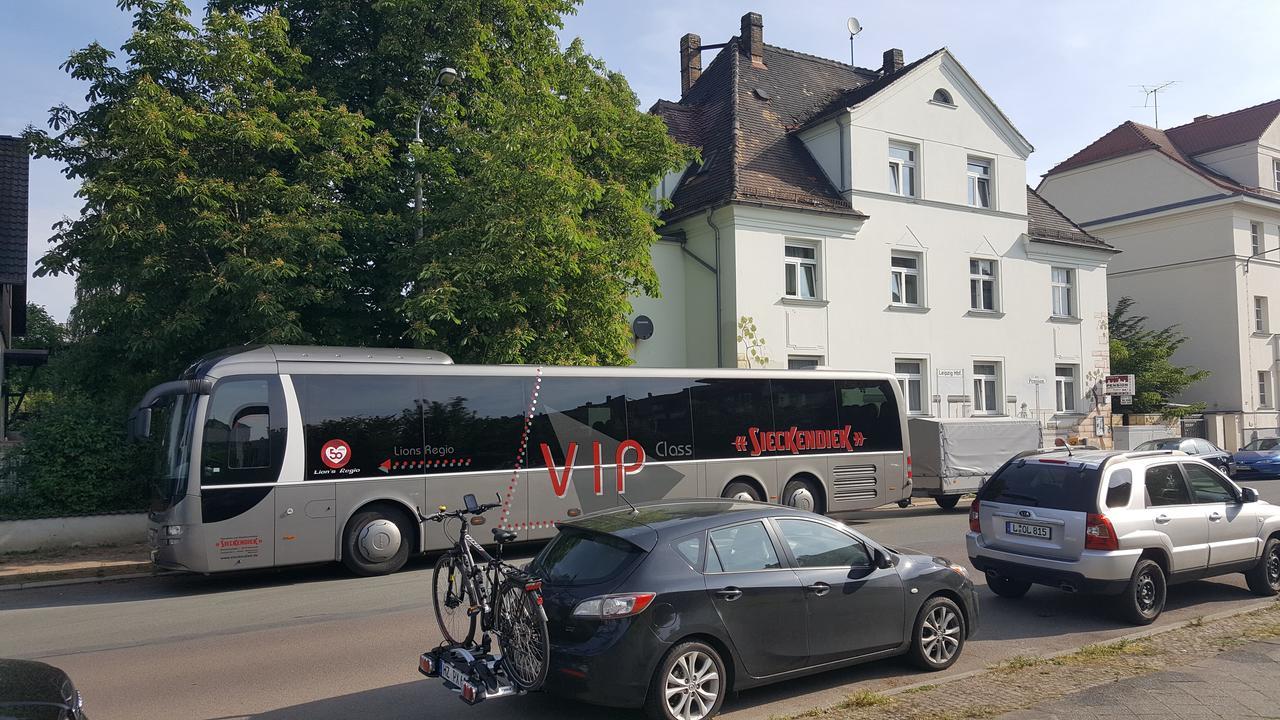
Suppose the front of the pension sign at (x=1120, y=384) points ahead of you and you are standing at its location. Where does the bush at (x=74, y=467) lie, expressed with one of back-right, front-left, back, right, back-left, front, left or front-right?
front-right

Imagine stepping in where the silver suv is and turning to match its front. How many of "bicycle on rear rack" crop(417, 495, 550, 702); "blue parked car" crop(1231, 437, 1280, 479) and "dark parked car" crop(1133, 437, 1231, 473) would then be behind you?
1

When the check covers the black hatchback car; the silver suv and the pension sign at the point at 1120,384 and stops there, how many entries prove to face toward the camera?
1

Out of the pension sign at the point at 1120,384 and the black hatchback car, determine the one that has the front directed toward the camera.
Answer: the pension sign

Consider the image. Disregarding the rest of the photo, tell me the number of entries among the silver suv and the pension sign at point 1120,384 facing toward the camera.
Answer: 1

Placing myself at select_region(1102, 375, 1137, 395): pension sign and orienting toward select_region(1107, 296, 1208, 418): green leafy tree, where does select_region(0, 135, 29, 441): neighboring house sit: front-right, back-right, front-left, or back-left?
back-left

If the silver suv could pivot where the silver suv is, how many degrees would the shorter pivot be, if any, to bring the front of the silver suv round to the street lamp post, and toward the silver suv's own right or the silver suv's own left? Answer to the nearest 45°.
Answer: approximately 135° to the silver suv's own left

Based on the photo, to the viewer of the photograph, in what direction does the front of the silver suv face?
facing away from the viewer and to the right of the viewer

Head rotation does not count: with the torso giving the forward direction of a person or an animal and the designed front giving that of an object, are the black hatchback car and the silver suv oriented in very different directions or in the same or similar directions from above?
same or similar directions

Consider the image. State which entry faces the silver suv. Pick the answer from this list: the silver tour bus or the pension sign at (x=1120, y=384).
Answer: the pension sign

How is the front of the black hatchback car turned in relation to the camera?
facing away from the viewer and to the right of the viewer

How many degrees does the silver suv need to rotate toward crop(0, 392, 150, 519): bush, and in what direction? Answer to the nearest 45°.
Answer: approximately 135° to its left

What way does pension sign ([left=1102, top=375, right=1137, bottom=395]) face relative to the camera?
toward the camera

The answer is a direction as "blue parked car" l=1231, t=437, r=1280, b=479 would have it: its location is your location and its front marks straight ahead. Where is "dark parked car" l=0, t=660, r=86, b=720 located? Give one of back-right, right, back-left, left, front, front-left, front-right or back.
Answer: front-left

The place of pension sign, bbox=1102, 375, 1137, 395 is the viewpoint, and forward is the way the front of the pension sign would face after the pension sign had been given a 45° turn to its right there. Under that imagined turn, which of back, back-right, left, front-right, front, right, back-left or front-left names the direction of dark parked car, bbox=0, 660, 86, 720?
front-left

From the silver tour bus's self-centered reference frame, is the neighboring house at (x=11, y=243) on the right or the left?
on its right

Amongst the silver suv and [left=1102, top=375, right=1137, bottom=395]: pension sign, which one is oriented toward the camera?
the pension sign

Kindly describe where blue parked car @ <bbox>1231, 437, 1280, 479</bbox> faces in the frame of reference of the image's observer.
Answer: facing the viewer and to the left of the viewer
